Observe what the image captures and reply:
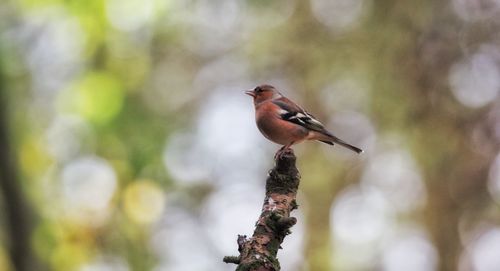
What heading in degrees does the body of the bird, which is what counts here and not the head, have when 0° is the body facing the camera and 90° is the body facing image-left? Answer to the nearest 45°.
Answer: approximately 90°

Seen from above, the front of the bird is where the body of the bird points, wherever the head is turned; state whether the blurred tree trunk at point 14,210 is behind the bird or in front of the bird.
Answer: in front
